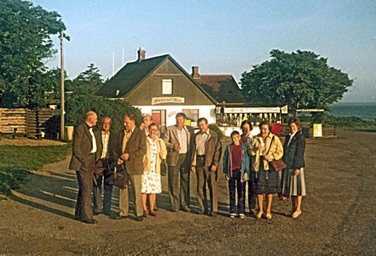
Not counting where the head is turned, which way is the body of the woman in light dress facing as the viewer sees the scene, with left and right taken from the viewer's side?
facing the viewer

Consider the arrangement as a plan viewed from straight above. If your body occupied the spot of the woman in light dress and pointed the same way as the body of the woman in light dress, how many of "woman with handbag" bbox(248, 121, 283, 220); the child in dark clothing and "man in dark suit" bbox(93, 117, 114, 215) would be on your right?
1

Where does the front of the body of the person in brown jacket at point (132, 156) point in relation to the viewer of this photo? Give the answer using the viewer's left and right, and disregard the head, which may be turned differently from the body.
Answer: facing the viewer and to the left of the viewer

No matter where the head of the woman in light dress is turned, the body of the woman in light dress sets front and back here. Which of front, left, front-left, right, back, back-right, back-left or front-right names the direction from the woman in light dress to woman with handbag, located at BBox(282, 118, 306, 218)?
left

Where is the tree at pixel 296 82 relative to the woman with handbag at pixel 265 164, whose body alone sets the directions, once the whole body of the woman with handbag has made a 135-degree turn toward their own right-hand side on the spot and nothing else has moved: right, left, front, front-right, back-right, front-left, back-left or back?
front-right

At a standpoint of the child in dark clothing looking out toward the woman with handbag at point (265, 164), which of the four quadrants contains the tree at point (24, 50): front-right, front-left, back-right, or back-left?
back-left

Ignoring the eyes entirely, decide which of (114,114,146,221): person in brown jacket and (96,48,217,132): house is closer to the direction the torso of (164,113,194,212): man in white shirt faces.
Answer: the person in brown jacket

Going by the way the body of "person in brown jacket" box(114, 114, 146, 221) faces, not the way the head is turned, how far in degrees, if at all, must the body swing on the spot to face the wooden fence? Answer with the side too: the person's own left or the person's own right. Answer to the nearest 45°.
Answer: approximately 135° to the person's own right

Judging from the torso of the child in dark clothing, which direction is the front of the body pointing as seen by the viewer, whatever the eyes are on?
toward the camera

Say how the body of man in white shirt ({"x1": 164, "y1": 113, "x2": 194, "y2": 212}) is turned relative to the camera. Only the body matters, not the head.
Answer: toward the camera

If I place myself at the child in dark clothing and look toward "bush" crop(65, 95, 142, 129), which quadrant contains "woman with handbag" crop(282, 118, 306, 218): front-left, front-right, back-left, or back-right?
back-right
